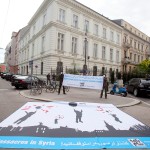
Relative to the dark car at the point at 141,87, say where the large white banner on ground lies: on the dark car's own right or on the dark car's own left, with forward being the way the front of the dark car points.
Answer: on the dark car's own left

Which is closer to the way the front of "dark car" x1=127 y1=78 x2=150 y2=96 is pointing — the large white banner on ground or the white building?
the white building

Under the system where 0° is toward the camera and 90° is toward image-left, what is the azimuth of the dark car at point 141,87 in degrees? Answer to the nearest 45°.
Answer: approximately 135°
